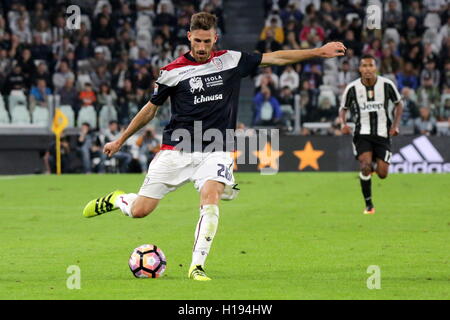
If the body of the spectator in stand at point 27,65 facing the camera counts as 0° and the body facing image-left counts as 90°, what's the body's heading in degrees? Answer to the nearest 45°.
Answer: approximately 0°

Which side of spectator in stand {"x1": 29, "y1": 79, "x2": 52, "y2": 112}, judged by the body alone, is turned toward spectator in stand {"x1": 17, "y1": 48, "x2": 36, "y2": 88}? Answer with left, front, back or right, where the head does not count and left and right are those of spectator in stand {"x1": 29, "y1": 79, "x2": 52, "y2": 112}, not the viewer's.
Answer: back

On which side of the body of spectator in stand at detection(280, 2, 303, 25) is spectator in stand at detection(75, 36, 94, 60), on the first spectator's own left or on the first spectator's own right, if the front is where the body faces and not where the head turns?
on the first spectator's own right

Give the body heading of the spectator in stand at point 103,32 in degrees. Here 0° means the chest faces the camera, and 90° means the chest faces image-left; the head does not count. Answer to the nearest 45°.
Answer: approximately 0°

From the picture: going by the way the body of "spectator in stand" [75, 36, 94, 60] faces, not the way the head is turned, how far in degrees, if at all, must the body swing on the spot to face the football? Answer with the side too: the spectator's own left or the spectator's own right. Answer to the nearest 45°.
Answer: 0° — they already face it

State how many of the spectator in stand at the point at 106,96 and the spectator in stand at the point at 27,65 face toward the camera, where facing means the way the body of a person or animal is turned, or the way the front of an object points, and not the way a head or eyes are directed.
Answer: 2
